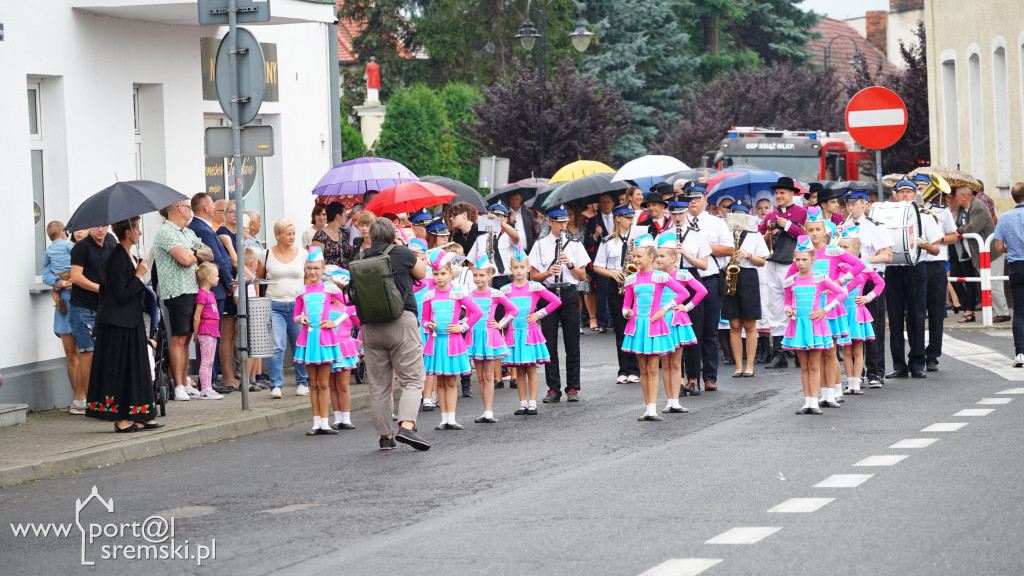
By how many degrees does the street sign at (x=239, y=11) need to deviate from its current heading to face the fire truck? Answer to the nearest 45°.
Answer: approximately 45° to its right

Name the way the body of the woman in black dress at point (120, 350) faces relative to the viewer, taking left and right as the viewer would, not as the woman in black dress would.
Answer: facing to the right of the viewer

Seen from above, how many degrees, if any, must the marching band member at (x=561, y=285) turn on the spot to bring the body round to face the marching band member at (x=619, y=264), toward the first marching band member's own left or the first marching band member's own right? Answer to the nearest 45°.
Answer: approximately 135° to the first marching band member's own left

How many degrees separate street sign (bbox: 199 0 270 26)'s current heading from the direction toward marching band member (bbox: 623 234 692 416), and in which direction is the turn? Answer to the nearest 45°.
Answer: approximately 135° to its right

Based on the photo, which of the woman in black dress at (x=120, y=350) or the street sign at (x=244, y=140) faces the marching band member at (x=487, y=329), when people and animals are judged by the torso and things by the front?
the woman in black dress

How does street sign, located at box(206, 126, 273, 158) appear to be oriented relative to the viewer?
away from the camera

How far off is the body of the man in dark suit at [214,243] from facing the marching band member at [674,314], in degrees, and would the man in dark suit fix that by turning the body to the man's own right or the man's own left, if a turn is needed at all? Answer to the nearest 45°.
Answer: approximately 45° to the man's own right

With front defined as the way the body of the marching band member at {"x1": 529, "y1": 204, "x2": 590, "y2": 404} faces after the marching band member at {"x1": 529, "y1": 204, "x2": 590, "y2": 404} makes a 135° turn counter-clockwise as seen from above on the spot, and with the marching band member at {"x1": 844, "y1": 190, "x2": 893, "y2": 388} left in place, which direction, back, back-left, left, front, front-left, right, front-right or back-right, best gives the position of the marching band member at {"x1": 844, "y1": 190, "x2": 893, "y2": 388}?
front-right

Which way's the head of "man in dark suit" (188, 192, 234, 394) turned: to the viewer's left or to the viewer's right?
to the viewer's right

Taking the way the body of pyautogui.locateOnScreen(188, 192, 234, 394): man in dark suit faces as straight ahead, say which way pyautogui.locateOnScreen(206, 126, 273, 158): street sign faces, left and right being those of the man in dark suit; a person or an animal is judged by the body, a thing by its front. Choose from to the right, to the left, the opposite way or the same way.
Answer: to the left

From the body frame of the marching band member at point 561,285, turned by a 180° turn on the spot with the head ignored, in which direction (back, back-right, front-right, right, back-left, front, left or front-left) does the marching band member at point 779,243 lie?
front-right
